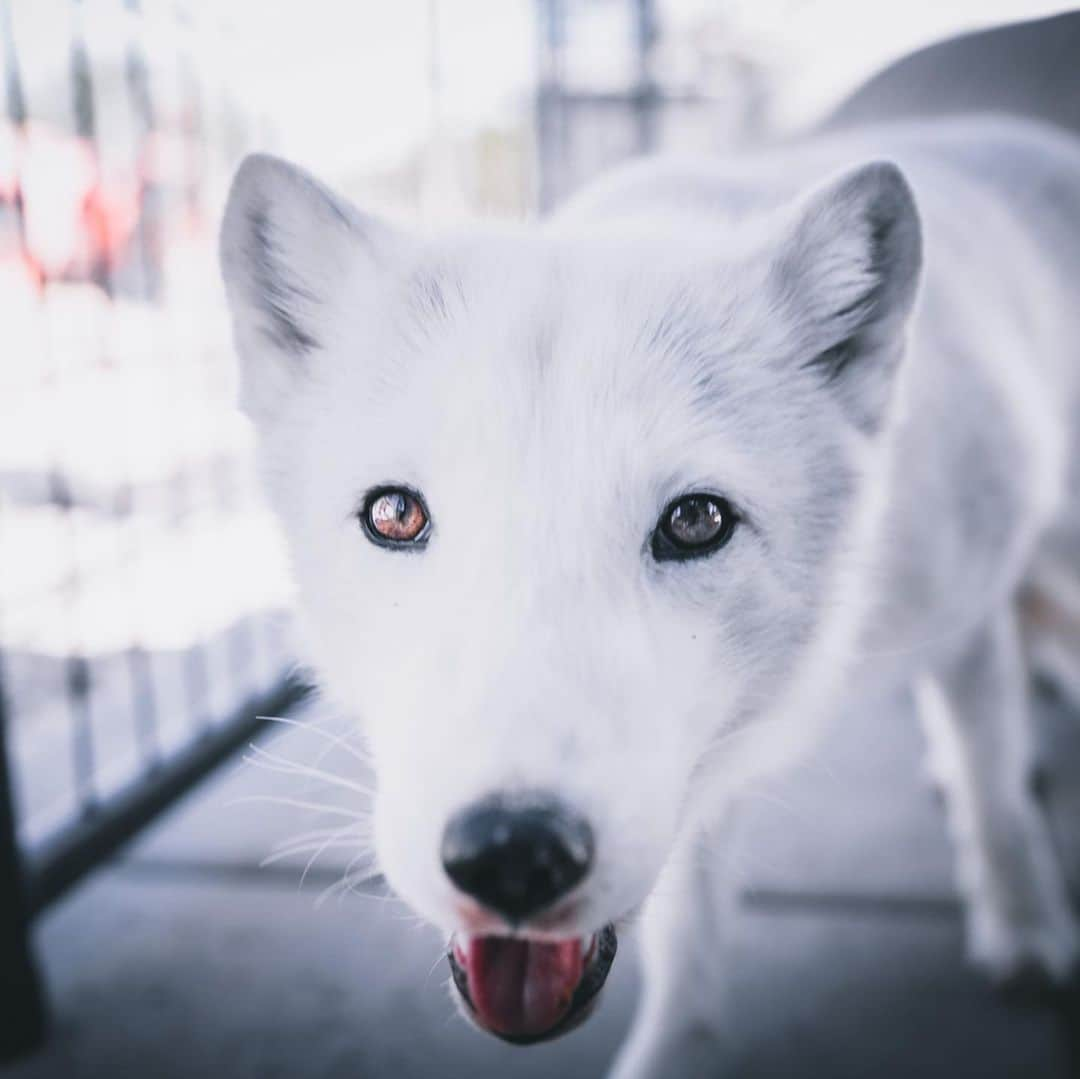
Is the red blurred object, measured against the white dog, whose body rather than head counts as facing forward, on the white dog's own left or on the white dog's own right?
on the white dog's own right

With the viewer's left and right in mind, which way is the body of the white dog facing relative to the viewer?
facing the viewer and to the left of the viewer
